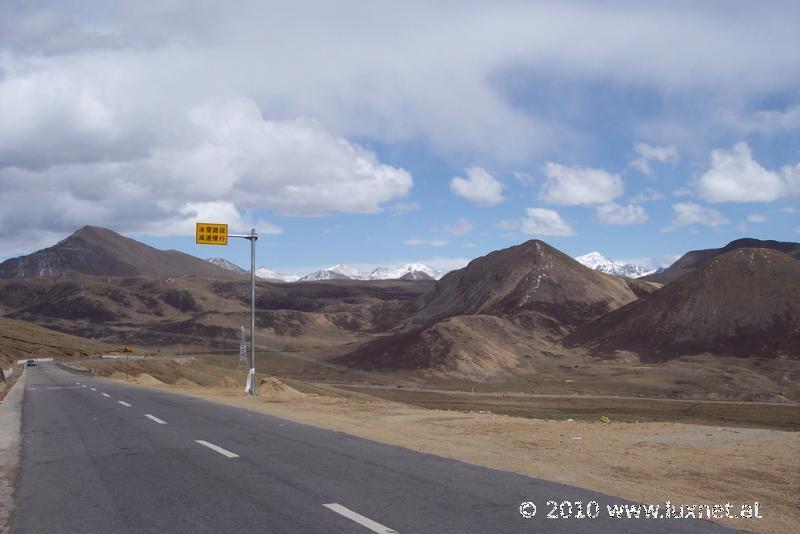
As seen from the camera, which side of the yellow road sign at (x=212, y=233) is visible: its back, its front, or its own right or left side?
front
